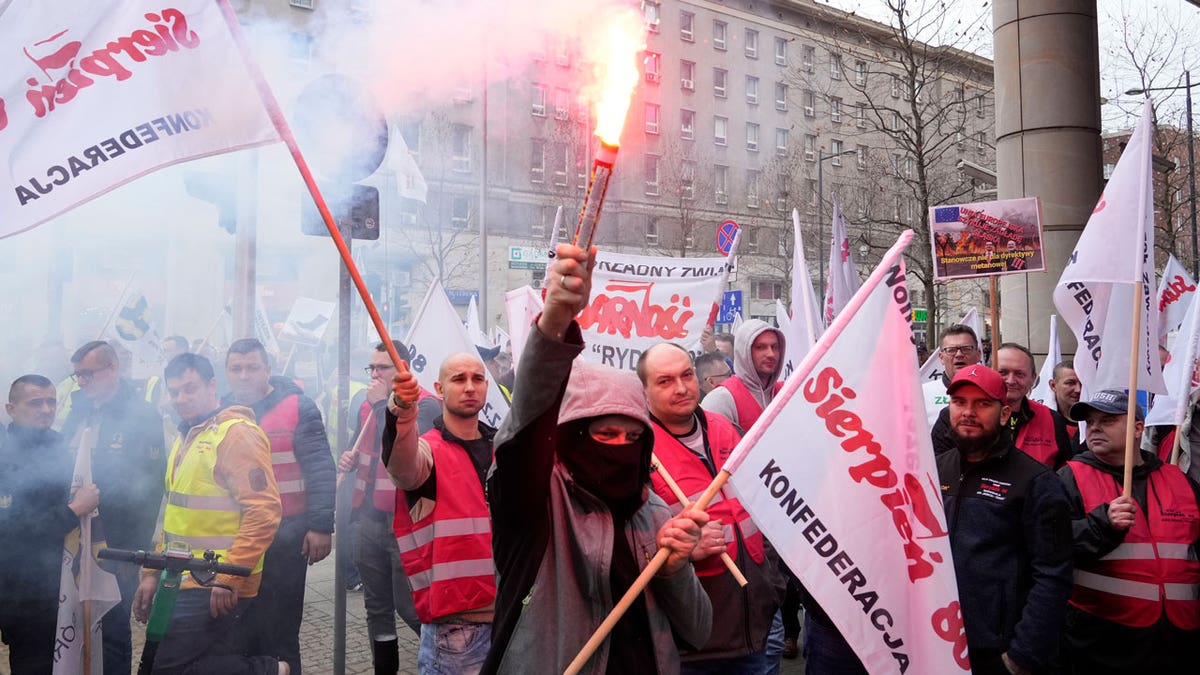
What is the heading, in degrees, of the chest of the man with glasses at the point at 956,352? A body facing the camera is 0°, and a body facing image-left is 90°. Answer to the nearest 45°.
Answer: approximately 0°

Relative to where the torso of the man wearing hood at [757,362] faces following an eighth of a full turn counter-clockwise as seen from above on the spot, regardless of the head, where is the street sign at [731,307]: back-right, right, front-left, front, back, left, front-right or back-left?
left

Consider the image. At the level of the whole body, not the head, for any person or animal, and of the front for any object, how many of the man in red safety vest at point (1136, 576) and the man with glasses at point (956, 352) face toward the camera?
2

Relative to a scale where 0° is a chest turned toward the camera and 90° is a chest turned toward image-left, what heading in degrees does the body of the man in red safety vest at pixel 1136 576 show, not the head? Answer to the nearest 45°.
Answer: approximately 0°

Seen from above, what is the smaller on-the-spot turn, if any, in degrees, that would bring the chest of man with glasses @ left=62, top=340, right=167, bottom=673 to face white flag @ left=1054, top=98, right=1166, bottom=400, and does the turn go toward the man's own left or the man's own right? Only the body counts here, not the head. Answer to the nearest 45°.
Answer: approximately 90° to the man's own left

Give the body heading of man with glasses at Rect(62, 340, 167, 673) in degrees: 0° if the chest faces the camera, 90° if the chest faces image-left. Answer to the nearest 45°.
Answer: approximately 45°

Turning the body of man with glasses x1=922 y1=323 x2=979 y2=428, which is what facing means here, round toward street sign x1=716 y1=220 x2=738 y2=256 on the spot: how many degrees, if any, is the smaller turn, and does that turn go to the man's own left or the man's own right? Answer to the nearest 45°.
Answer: approximately 135° to the man's own right

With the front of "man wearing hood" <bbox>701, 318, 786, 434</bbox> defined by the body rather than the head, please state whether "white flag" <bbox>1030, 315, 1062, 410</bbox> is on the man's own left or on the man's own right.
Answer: on the man's own left

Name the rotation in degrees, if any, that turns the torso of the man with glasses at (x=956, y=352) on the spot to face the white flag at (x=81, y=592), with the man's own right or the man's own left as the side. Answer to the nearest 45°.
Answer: approximately 45° to the man's own right
